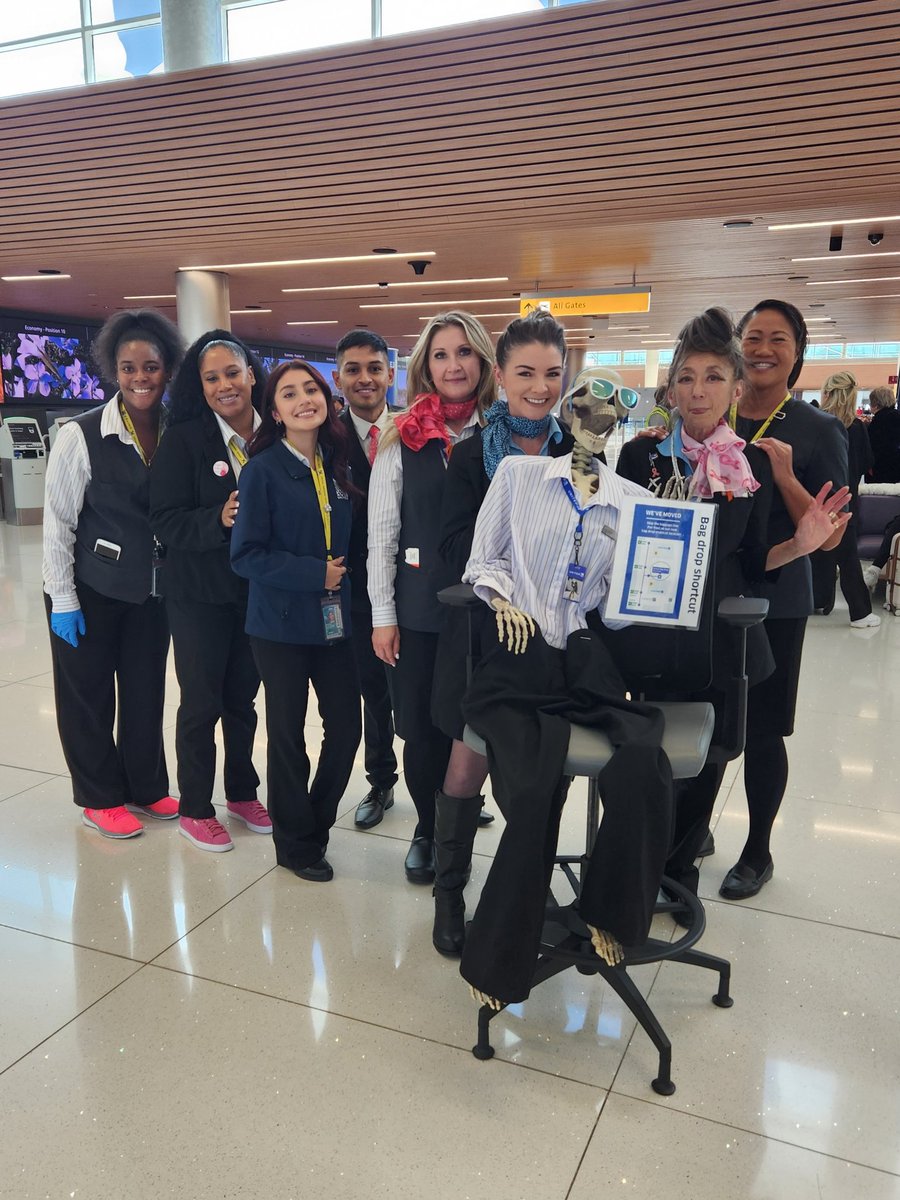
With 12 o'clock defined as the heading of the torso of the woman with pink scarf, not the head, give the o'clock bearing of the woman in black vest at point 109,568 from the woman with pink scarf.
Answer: The woman in black vest is roughly at 3 o'clock from the woman with pink scarf.

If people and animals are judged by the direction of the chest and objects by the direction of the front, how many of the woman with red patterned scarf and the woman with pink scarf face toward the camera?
2

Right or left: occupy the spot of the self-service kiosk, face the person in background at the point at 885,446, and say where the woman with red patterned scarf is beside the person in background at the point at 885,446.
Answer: right

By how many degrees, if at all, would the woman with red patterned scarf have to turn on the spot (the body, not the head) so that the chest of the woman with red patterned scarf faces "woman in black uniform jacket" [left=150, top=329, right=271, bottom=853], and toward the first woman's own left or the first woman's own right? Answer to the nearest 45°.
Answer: approximately 135° to the first woman's own right

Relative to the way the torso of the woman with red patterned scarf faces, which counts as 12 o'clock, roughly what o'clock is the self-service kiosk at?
The self-service kiosk is roughly at 5 o'clock from the woman with red patterned scarf.
